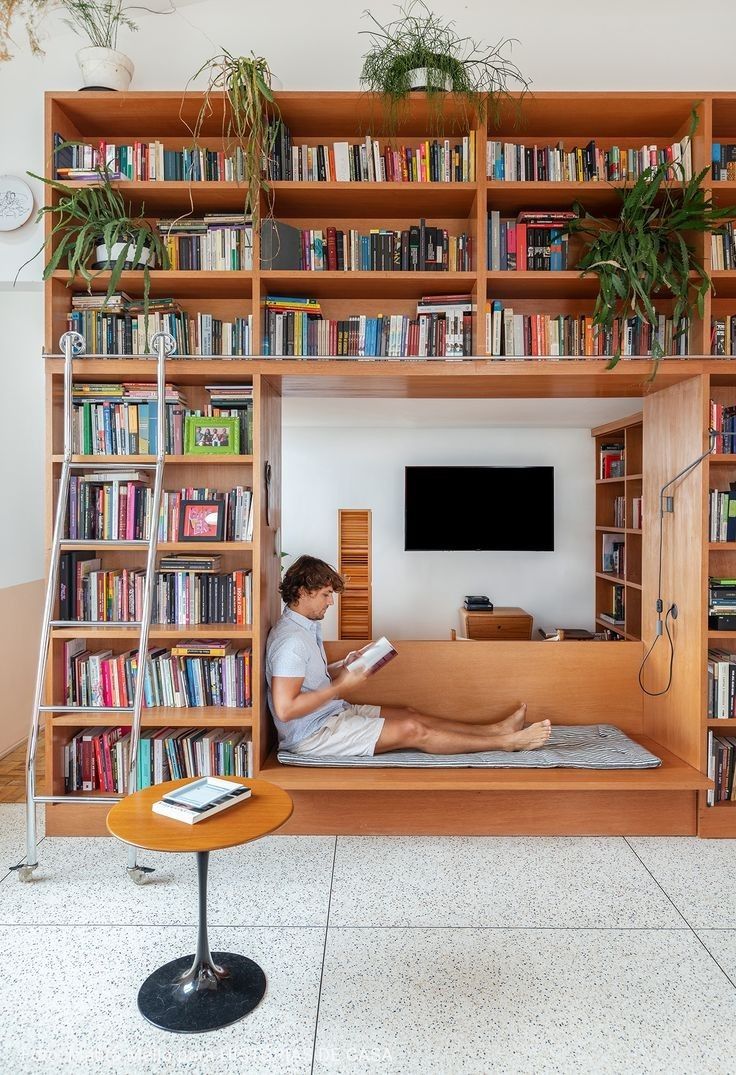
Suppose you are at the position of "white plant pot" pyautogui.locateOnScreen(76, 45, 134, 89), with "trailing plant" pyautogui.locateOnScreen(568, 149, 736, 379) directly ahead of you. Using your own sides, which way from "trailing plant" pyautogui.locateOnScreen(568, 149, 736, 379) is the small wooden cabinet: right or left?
left

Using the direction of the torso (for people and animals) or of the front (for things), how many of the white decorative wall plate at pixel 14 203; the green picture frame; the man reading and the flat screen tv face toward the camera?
3

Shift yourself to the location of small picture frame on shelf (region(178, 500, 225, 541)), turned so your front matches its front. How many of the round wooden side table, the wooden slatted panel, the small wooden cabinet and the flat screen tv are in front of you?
1

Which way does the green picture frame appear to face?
toward the camera

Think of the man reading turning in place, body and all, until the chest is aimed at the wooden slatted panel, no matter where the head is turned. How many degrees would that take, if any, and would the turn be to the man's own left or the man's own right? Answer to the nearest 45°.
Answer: approximately 90° to the man's own left

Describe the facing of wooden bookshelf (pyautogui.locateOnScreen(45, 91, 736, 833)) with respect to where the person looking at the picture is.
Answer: facing the viewer

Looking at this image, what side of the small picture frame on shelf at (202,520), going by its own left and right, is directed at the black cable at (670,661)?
left

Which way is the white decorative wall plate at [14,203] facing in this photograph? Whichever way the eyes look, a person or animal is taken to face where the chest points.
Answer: toward the camera

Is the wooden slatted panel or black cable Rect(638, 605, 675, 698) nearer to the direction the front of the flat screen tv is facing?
the black cable

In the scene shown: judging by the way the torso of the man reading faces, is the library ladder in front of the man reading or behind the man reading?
behind

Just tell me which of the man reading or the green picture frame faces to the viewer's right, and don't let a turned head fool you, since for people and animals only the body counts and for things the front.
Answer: the man reading

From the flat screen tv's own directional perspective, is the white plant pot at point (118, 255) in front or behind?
in front

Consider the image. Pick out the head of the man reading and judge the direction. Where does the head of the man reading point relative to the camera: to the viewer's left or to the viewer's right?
to the viewer's right

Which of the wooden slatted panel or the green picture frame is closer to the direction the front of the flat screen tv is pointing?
the green picture frame

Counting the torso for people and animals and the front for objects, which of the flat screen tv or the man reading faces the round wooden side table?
the flat screen tv

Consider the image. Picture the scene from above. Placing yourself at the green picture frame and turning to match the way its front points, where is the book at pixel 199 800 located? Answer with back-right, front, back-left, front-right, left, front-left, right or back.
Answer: front
